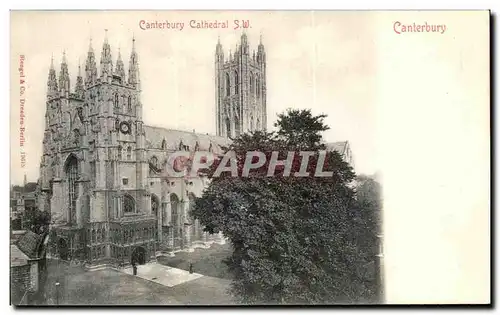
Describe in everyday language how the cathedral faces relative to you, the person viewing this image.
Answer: facing the viewer and to the left of the viewer
